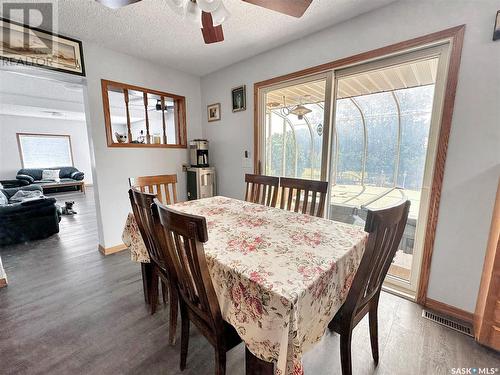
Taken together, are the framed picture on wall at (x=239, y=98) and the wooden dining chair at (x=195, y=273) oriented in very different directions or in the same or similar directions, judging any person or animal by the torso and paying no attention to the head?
very different directions

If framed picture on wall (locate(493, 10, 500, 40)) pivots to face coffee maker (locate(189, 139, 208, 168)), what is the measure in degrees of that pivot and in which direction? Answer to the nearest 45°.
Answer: approximately 45° to its right

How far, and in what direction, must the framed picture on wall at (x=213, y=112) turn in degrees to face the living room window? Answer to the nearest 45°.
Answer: approximately 90° to its right

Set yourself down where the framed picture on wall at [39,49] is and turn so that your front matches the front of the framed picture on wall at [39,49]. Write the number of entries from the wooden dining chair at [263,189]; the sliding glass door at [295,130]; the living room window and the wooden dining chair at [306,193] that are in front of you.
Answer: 3

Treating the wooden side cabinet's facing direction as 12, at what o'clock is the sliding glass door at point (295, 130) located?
The sliding glass door is roughly at 2 o'clock from the wooden side cabinet.

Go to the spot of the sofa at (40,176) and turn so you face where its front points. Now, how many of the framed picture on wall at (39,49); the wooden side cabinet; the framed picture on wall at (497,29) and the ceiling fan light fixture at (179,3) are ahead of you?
4

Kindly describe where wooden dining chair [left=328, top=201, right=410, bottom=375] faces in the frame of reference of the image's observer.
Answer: facing away from the viewer and to the left of the viewer

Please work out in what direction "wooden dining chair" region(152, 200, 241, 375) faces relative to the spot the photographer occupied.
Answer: facing away from the viewer and to the right of the viewer

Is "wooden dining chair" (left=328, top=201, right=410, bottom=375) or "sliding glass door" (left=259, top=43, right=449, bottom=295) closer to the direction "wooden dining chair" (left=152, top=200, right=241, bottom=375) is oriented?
the sliding glass door

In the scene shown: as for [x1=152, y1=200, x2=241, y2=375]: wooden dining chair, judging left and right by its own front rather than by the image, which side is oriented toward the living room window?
left
